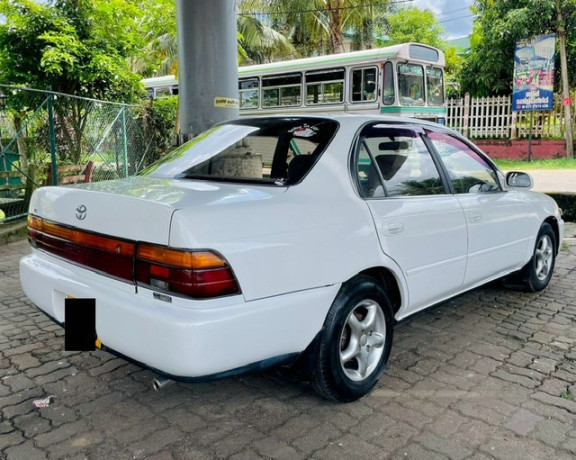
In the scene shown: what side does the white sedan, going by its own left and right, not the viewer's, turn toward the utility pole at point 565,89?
front

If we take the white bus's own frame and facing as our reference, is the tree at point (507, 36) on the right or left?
on its left

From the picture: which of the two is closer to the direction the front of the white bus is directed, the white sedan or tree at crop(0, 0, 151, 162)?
the white sedan

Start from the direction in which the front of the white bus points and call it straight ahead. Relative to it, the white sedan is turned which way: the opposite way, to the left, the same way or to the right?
to the left

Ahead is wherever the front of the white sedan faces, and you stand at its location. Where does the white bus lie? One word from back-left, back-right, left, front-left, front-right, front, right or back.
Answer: front-left

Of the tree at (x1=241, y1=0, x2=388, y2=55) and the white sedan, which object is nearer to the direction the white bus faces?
the white sedan

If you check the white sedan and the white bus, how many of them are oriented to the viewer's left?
0

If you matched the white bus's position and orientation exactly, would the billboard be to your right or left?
on your left

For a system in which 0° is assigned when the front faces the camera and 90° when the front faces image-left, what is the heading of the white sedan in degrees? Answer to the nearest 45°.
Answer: approximately 225°

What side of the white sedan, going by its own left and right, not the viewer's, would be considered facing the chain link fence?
left

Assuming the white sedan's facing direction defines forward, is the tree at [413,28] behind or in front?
in front

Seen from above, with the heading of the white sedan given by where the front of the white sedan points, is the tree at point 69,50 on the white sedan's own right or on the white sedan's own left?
on the white sedan's own left

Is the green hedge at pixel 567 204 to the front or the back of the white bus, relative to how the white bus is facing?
to the front
